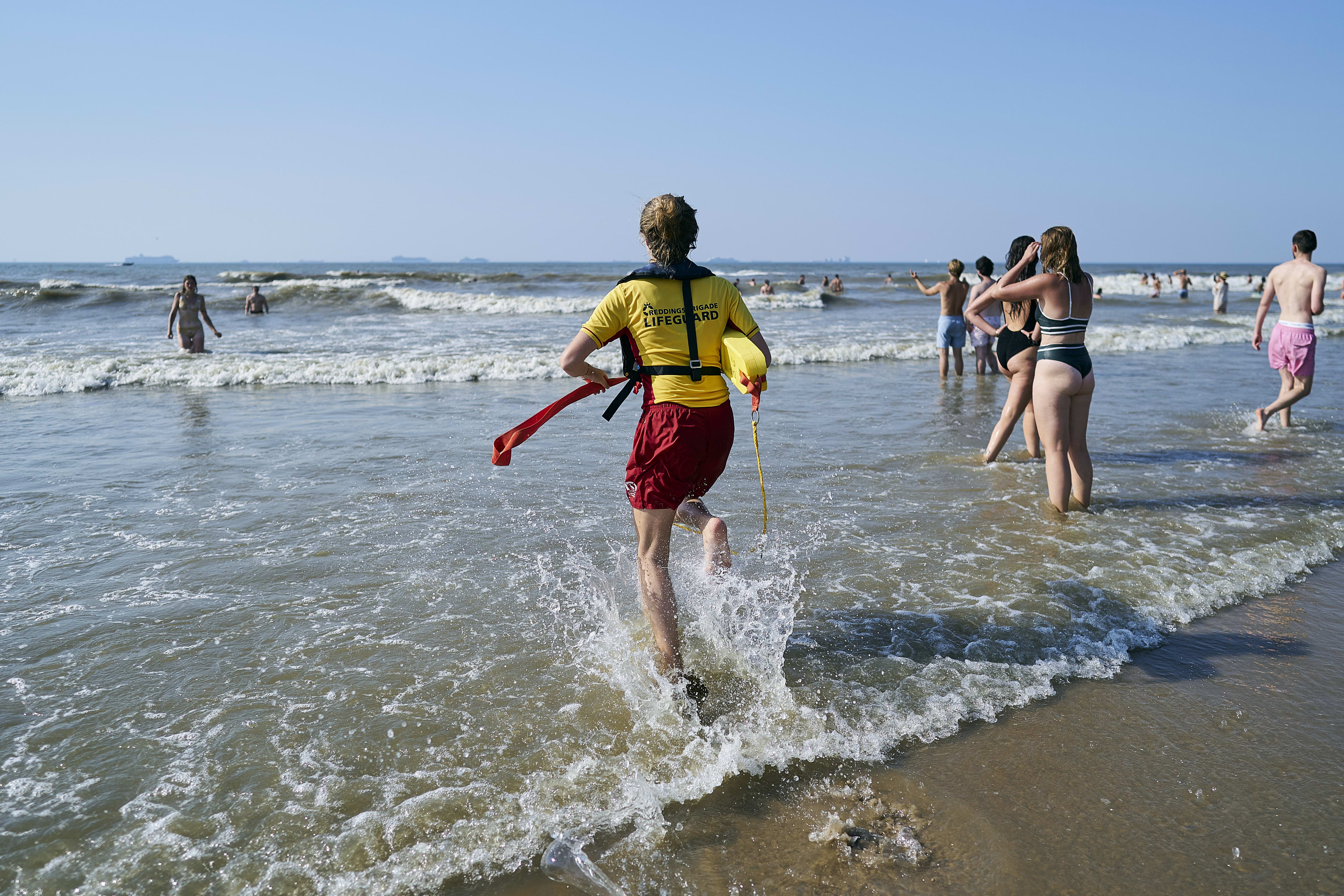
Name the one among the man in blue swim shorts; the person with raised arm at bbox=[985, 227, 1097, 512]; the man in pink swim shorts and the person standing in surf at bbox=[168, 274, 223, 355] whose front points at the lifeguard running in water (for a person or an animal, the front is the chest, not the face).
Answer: the person standing in surf

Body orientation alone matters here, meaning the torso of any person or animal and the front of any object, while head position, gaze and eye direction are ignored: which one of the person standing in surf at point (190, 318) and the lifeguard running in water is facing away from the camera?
the lifeguard running in water

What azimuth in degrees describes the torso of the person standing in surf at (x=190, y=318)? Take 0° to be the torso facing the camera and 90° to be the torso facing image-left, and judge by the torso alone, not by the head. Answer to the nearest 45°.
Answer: approximately 0°

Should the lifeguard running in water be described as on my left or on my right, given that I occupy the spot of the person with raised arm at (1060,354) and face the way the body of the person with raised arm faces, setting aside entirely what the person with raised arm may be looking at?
on my left

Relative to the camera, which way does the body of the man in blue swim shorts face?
away from the camera

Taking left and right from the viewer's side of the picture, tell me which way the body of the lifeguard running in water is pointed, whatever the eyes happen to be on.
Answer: facing away from the viewer

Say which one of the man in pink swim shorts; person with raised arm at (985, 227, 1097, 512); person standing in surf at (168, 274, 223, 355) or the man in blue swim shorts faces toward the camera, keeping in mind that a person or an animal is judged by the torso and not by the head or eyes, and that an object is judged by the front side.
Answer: the person standing in surf

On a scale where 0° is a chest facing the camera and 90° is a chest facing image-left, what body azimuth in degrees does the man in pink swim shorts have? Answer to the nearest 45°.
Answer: approximately 225°

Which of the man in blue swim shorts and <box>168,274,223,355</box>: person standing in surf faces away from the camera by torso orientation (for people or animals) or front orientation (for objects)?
the man in blue swim shorts

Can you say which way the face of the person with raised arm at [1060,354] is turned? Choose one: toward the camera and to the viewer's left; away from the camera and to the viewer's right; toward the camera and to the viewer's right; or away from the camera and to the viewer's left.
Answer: away from the camera and to the viewer's left

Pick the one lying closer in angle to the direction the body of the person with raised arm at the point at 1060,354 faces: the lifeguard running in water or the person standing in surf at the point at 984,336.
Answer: the person standing in surf

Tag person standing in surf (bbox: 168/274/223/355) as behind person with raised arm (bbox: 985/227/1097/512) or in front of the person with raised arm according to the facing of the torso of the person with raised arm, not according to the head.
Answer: in front
